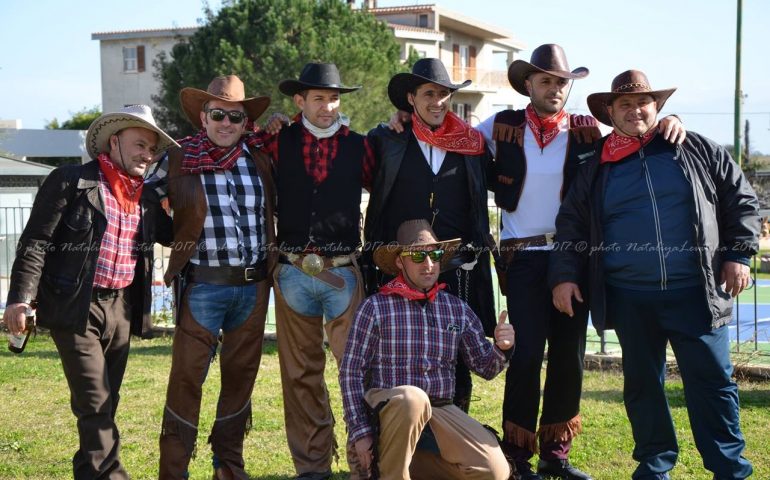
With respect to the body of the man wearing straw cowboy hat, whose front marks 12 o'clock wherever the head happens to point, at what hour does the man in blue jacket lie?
The man in blue jacket is roughly at 11 o'clock from the man wearing straw cowboy hat.

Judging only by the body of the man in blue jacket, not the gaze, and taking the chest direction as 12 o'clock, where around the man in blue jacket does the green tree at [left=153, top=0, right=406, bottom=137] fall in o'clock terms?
The green tree is roughly at 5 o'clock from the man in blue jacket.

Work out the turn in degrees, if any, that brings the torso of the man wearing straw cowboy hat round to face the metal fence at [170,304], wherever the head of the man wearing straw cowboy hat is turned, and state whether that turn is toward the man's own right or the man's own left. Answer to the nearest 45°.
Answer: approximately 135° to the man's own left

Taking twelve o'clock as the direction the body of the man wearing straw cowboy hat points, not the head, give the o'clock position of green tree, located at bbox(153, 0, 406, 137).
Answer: The green tree is roughly at 8 o'clock from the man wearing straw cowboy hat.

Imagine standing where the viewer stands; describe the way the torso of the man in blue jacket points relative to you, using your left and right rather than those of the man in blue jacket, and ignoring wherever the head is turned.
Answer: facing the viewer

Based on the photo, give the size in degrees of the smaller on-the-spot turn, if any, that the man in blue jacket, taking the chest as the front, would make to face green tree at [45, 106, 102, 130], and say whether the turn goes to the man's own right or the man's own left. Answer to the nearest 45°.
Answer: approximately 135° to the man's own right

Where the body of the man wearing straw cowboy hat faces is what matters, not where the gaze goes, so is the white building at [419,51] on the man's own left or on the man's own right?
on the man's own left

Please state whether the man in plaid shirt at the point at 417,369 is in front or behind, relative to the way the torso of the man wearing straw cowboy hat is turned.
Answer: in front

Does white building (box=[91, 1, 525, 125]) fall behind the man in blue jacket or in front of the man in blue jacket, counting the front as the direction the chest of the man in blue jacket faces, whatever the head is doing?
behind

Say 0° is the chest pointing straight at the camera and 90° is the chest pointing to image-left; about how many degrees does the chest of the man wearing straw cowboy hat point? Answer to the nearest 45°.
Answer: approximately 315°

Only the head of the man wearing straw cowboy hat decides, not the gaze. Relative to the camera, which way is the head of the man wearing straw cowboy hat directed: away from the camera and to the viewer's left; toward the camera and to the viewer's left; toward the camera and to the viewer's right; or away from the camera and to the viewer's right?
toward the camera and to the viewer's right

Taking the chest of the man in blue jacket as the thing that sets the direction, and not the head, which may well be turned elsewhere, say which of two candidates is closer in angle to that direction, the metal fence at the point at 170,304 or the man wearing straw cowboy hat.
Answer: the man wearing straw cowboy hat

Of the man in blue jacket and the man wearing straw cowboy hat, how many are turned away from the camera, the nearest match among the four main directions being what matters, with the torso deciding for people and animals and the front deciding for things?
0

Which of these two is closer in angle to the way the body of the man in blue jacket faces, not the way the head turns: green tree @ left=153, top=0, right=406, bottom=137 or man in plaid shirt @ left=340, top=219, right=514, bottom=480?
the man in plaid shirt
